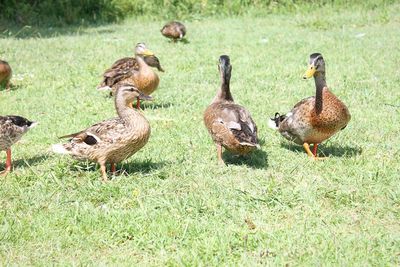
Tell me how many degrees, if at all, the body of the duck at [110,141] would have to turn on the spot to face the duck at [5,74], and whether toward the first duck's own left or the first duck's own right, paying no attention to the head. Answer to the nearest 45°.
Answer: approximately 90° to the first duck's own left

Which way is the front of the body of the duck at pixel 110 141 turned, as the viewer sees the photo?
to the viewer's right

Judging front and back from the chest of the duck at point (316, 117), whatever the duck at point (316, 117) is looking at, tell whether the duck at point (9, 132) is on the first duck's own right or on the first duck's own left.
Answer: on the first duck's own right

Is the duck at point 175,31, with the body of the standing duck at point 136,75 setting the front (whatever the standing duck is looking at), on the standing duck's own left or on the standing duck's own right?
on the standing duck's own left

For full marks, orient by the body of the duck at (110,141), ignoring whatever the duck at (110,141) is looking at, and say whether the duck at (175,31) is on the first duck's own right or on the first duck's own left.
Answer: on the first duck's own left

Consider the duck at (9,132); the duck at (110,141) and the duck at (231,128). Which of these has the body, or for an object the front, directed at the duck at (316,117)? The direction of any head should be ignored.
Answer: the duck at (110,141)

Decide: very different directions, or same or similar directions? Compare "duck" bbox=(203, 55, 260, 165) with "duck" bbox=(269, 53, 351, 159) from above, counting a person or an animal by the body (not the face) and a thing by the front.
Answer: very different directions
